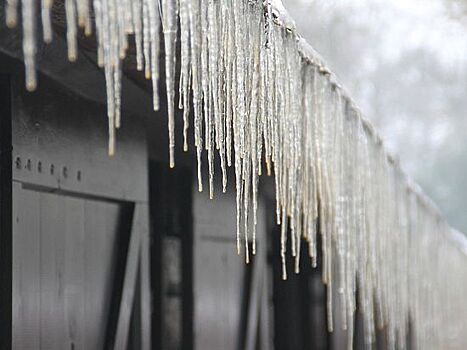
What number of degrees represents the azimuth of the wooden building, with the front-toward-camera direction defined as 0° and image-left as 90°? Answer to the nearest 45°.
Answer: approximately 315°
